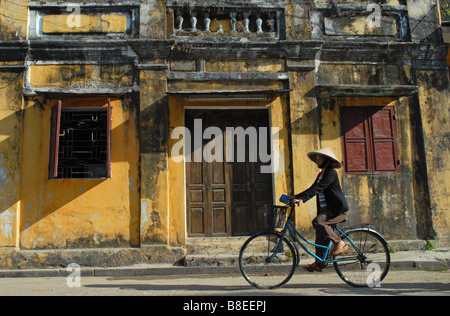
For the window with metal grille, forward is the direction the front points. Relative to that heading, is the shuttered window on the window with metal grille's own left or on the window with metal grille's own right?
on the window with metal grille's own left

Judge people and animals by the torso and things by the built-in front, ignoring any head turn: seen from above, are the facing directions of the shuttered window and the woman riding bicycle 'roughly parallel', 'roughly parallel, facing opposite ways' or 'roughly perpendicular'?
roughly perpendicular

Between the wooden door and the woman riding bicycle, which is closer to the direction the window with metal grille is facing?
the woman riding bicycle

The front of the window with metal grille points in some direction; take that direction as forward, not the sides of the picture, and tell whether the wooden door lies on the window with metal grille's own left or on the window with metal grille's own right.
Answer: on the window with metal grille's own left

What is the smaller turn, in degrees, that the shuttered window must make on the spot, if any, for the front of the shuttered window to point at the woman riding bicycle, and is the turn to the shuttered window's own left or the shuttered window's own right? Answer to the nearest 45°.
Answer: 0° — it already faces them

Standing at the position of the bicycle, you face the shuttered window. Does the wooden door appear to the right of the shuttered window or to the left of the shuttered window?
left
